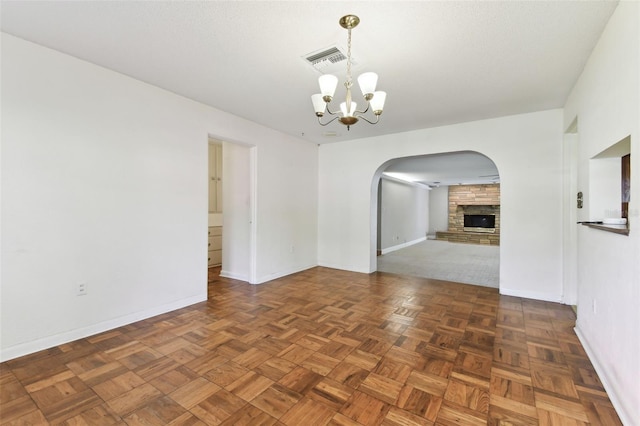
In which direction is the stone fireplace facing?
toward the camera

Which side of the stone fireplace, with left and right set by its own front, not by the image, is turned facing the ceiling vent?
front
